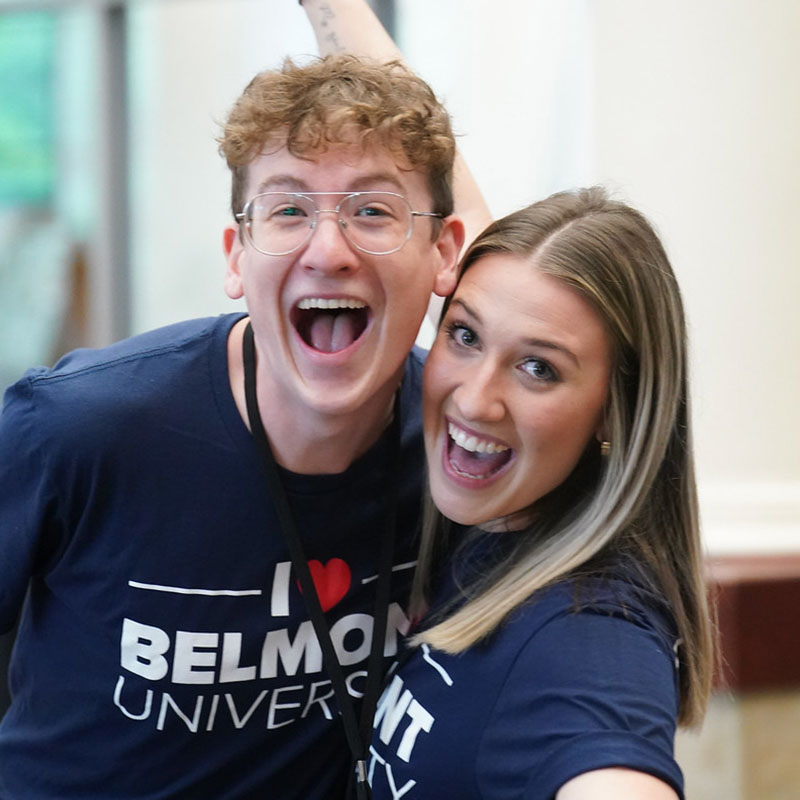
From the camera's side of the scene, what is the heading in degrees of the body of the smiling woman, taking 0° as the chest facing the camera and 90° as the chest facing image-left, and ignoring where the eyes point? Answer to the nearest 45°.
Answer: approximately 45°
